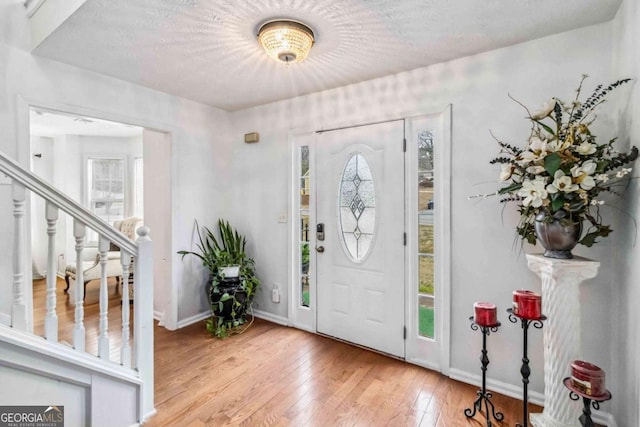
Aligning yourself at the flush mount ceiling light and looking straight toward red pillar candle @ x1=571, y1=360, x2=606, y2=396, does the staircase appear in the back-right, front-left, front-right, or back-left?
back-right

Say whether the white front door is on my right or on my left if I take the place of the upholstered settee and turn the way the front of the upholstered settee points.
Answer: on my left

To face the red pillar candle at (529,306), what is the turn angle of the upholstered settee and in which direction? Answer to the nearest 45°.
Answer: approximately 45° to its left

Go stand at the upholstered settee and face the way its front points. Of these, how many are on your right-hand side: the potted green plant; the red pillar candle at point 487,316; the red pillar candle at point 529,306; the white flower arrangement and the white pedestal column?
0

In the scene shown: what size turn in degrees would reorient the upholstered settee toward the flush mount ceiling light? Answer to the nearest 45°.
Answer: approximately 45° to its left

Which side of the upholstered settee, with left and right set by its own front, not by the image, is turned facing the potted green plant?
left
